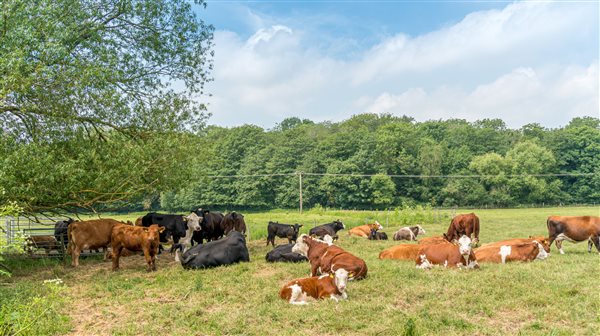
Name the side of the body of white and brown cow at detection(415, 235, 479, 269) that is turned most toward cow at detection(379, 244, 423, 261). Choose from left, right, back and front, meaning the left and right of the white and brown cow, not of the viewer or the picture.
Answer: back

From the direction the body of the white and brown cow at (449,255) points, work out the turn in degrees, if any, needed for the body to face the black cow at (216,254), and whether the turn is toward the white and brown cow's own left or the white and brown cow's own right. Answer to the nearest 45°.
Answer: approximately 135° to the white and brown cow's own right

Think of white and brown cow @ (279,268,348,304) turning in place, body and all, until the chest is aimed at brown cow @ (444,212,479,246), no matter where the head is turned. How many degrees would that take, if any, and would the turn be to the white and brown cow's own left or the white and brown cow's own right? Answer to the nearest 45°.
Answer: approximately 45° to the white and brown cow's own left

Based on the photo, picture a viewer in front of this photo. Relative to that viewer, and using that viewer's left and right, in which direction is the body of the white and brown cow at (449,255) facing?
facing the viewer and to the right of the viewer

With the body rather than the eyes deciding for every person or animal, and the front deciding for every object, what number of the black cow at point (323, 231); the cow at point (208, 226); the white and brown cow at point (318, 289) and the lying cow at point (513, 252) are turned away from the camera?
0

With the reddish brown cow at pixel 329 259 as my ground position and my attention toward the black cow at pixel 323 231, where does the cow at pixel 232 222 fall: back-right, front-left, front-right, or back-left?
front-left

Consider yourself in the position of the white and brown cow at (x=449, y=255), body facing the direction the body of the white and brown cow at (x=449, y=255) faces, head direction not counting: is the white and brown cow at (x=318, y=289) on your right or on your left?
on your right

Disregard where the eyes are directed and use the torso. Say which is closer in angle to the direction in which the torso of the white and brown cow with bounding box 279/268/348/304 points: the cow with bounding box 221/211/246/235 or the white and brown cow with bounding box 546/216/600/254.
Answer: the white and brown cow

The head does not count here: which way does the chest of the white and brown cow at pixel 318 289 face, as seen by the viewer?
to the viewer's right

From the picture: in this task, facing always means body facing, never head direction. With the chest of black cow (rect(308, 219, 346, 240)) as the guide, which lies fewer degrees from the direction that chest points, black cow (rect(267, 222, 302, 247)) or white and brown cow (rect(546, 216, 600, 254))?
the white and brown cow

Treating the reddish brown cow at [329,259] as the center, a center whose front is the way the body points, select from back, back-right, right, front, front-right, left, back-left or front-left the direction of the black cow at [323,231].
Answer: right

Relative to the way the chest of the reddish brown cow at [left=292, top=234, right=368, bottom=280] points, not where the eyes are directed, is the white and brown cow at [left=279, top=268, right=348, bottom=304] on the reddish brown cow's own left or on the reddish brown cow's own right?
on the reddish brown cow's own left

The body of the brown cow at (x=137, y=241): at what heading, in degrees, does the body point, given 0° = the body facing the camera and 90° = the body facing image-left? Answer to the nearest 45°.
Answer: approximately 315°

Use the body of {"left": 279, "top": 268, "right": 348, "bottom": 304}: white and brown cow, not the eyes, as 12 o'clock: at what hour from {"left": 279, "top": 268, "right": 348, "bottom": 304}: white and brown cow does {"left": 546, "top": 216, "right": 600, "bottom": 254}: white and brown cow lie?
{"left": 546, "top": 216, "right": 600, "bottom": 254}: white and brown cow is roughly at 11 o'clock from {"left": 279, "top": 268, "right": 348, "bottom": 304}: white and brown cow.

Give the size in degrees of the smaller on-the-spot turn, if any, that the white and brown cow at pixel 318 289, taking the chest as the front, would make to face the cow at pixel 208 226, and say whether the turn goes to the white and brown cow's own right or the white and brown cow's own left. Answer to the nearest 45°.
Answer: approximately 135° to the white and brown cow's own left

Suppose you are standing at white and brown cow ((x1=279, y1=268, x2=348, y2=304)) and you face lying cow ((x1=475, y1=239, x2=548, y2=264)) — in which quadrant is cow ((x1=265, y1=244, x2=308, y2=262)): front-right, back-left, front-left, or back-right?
front-left
